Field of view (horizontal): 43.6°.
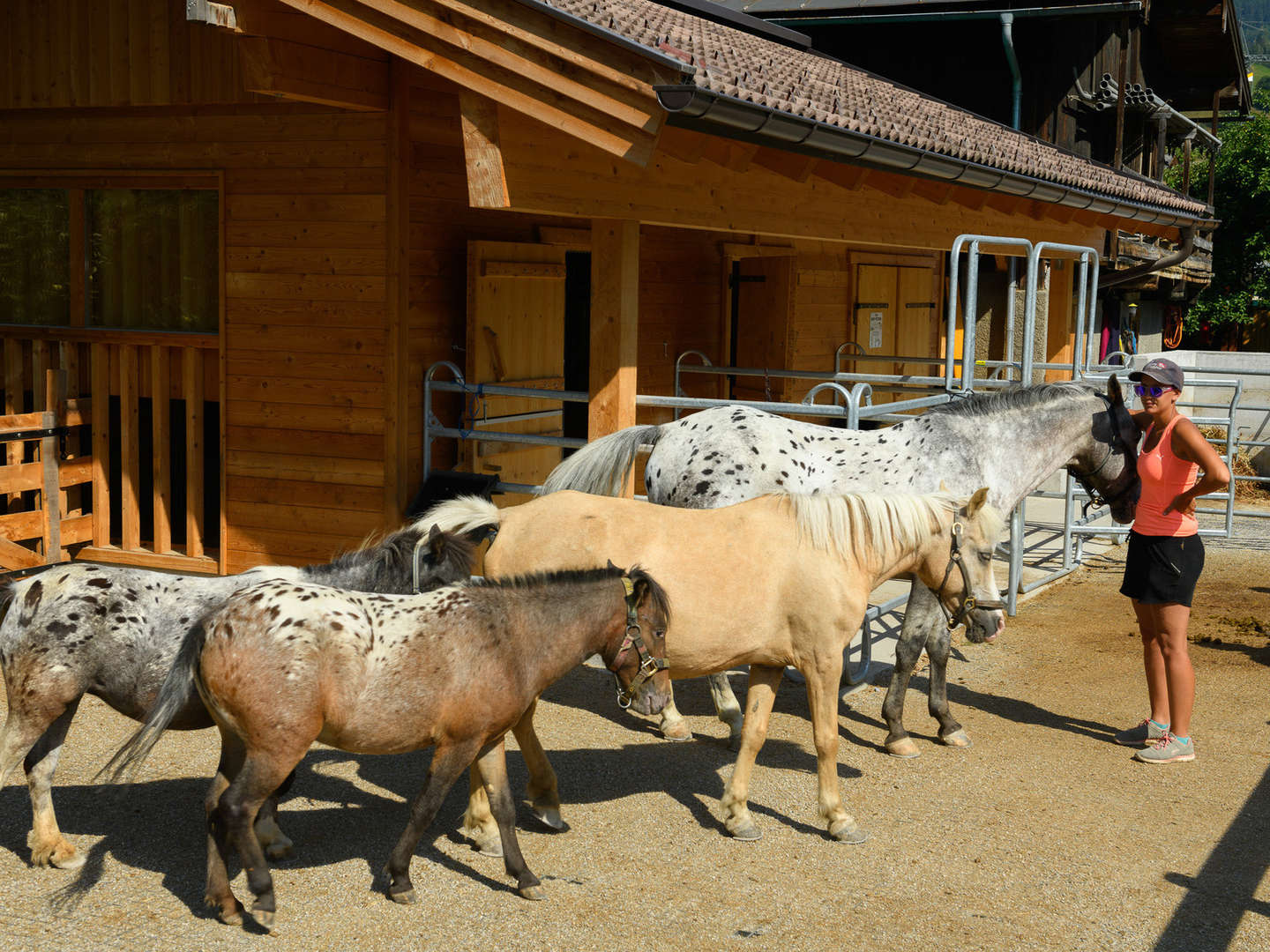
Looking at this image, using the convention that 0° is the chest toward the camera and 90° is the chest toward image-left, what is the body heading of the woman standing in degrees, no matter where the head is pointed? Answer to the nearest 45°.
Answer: approximately 45°

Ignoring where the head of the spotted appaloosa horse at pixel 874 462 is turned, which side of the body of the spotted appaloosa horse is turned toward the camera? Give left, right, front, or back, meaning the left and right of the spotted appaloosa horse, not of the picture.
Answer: right

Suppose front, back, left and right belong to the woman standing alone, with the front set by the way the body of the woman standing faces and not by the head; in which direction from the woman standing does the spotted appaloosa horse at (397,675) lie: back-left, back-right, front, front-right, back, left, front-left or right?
front

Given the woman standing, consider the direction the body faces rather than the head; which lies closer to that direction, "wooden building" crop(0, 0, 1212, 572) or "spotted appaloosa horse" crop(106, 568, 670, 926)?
the spotted appaloosa horse

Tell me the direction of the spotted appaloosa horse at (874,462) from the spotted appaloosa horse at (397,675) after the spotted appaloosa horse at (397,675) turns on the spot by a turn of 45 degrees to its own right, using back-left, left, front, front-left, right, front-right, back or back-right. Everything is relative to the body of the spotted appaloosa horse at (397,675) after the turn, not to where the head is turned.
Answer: left

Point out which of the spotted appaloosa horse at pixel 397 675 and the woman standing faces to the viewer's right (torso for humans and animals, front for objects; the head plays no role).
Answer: the spotted appaloosa horse

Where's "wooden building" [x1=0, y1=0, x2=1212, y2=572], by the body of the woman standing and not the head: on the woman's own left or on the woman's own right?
on the woman's own right

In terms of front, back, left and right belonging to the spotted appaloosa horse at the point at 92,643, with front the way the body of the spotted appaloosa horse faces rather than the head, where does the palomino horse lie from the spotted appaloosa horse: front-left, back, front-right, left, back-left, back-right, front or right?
front

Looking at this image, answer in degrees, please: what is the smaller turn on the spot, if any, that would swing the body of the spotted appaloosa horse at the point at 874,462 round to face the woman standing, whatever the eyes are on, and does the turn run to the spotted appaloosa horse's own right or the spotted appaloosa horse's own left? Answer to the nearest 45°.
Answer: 0° — it already faces them

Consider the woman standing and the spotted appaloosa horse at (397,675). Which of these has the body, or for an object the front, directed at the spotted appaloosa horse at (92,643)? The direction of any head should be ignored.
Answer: the woman standing

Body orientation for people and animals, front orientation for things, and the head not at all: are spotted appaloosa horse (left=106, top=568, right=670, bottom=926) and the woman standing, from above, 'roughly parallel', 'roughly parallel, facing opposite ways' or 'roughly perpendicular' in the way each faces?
roughly parallel, facing opposite ways

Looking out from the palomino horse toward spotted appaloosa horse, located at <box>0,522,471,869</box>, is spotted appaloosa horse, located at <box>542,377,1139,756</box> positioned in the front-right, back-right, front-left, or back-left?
back-right

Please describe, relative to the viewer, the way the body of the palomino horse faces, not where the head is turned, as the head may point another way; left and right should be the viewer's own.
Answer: facing to the right of the viewer

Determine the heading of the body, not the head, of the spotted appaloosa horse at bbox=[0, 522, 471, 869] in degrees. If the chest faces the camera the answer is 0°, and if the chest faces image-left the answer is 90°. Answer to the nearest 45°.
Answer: approximately 270°

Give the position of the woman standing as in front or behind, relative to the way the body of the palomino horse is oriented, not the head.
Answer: in front

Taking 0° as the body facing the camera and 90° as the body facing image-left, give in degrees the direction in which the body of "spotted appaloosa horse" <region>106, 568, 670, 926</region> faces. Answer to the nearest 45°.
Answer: approximately 270°
